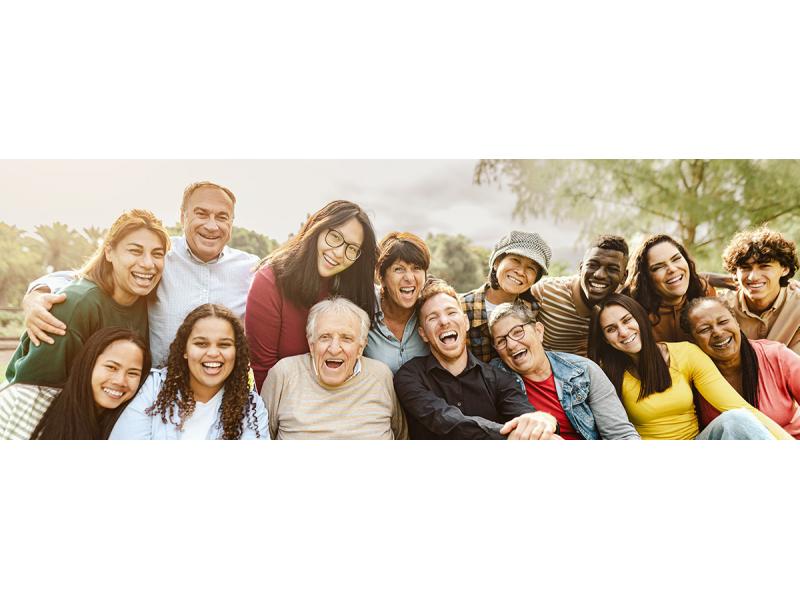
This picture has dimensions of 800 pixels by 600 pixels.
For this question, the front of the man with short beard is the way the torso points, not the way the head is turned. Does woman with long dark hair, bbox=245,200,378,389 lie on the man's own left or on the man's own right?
on the man's own right

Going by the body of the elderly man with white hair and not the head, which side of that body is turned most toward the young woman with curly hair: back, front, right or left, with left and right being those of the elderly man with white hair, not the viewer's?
right

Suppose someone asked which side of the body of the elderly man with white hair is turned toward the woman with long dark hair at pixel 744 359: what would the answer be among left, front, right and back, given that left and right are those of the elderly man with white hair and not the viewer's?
left

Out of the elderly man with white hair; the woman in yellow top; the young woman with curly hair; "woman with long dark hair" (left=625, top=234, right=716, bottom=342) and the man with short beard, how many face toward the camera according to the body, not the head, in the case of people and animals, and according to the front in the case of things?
5

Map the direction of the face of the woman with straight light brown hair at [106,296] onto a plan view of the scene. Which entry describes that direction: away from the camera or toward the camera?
toward the camera

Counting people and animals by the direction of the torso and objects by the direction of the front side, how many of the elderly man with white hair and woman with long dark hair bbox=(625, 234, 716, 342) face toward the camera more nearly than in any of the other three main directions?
2

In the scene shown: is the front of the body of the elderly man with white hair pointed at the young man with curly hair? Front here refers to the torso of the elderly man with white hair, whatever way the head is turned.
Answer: no

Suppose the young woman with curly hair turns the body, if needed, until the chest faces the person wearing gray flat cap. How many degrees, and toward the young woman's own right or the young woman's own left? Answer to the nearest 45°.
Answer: approximately 90° to the young woman's own left

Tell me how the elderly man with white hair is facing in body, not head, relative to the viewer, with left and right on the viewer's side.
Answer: facing the viewer

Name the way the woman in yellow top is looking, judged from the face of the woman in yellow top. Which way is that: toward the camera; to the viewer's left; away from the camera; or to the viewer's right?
toward the camera

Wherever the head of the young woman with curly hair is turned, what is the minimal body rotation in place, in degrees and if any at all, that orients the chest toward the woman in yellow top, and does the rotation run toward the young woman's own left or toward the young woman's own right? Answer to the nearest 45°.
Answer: approximately 90° to the young woman's own left

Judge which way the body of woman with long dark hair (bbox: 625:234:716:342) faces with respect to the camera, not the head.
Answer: toward the camera

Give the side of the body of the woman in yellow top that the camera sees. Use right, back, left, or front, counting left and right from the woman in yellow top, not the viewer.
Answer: front

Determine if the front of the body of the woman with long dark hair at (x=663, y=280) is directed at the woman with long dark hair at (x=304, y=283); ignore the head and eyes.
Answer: no

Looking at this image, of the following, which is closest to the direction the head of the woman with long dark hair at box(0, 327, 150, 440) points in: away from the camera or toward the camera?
toward the camera
